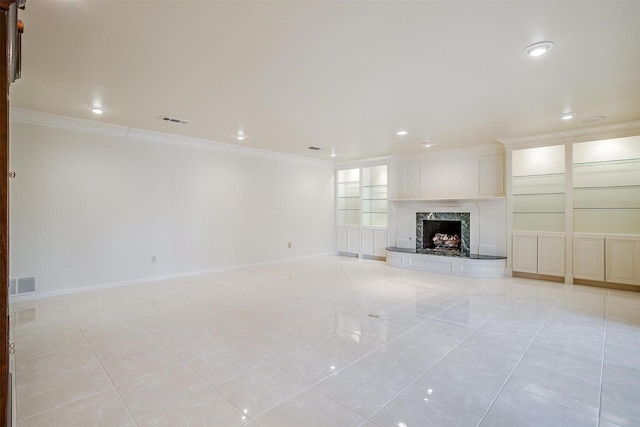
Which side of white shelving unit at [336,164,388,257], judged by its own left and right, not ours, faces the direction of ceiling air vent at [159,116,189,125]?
front

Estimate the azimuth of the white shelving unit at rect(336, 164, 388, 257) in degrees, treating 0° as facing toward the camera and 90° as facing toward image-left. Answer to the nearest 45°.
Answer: approximately 45°

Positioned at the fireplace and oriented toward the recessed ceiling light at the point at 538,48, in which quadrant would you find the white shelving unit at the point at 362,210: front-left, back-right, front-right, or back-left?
back-right

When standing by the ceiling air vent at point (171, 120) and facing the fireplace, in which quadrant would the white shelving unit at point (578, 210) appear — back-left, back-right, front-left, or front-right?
front-right

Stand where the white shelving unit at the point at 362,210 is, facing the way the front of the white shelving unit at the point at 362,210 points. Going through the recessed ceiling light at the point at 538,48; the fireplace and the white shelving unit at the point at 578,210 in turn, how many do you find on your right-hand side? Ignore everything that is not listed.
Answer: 0

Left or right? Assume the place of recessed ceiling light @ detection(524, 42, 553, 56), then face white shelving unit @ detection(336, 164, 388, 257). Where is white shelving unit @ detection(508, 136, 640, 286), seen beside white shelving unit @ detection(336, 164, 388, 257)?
right

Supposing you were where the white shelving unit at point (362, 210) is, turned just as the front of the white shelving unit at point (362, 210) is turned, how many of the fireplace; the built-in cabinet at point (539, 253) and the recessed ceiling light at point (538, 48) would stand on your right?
0

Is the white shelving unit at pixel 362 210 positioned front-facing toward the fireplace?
no

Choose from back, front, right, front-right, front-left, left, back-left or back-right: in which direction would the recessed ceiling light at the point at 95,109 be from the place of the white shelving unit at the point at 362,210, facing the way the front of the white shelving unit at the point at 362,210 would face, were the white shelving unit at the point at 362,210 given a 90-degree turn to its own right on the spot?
left

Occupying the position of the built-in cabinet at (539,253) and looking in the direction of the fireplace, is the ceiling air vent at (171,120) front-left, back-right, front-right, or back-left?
front-left

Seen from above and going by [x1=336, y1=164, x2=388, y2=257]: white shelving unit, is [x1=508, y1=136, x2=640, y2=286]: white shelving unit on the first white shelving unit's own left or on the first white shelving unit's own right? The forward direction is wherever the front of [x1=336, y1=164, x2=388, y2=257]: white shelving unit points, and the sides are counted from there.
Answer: on the first white shelving unit's own left

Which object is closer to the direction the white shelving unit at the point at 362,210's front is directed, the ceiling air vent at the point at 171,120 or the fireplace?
the ceiling air vent

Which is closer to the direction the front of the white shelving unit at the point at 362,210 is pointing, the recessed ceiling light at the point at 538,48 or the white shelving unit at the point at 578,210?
the recessed ceiling light

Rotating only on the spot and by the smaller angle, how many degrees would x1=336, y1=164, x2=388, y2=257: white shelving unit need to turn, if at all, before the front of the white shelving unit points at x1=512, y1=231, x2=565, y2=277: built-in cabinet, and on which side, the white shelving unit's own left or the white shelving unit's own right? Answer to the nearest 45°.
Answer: approximately 90° to the white shelving unit's own left

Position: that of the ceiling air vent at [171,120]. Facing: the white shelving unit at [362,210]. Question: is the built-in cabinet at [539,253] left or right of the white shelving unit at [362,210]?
right

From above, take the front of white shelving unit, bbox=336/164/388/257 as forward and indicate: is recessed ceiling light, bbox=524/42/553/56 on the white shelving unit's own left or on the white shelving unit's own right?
on the white shelving unit's own left
